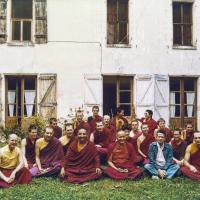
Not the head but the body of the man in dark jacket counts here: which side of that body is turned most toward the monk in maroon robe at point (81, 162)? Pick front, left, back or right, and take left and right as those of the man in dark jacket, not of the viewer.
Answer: right

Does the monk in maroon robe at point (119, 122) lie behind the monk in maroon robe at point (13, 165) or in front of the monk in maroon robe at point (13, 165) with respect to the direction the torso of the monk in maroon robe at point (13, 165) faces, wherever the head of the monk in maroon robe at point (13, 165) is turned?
behind

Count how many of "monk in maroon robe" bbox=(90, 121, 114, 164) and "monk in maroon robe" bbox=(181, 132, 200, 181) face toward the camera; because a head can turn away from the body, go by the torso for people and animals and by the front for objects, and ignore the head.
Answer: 2

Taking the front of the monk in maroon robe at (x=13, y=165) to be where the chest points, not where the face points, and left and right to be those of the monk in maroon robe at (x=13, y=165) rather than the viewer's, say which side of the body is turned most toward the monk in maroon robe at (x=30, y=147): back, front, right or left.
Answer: back

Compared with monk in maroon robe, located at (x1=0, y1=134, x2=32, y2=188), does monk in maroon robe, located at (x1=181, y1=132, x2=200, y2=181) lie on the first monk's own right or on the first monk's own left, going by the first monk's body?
on the first monk's own left

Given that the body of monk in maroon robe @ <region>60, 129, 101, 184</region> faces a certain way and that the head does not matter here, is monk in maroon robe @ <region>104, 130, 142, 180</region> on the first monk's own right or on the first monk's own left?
on the first monk's own left

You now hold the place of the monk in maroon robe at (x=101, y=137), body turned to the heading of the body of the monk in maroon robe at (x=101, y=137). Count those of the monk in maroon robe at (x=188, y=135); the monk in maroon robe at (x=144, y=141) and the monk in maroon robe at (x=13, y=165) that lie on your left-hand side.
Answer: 2

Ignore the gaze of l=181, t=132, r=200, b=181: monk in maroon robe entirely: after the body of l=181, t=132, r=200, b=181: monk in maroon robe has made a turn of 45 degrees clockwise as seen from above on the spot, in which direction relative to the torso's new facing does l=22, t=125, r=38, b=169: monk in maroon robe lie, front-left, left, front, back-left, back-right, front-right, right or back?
front-right

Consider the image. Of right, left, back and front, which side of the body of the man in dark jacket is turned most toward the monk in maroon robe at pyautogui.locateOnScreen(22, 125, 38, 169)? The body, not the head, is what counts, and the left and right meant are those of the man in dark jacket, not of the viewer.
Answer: right
